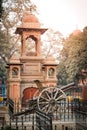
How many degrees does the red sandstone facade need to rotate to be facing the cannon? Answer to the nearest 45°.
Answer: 0° — it already faces it

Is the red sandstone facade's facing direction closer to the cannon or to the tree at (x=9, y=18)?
the cannon

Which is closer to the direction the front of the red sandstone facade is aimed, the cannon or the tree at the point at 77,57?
the cannon

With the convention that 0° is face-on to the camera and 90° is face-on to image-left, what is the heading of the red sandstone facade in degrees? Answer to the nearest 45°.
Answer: approximately 0°

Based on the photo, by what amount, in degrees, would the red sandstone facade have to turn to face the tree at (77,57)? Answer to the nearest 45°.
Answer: approximately 135° to its left

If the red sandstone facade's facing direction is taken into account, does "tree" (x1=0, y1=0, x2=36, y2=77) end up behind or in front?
behind
